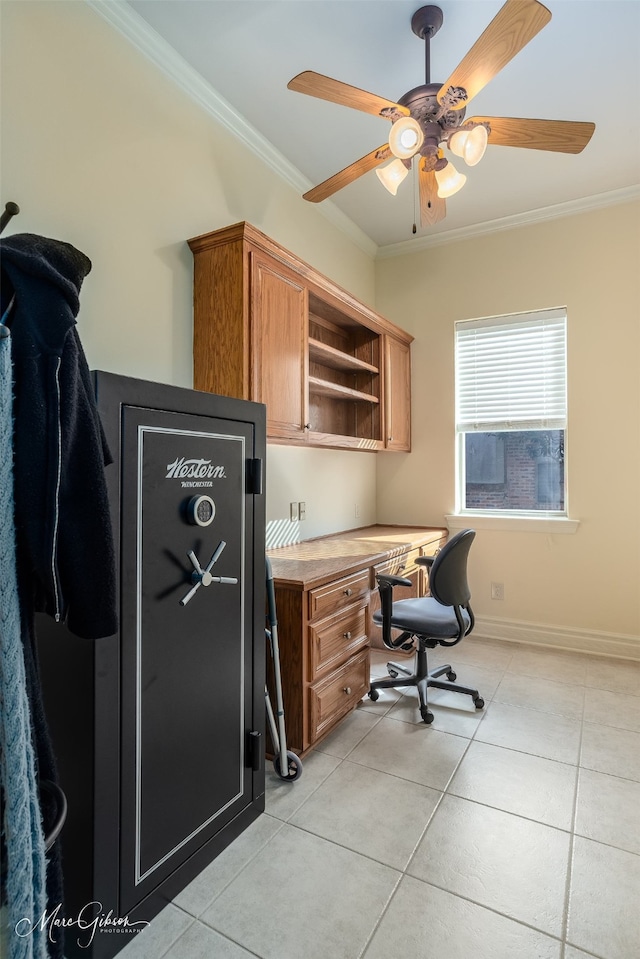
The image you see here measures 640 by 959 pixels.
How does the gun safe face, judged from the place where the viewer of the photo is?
facing the viewer and to the right of the viewer

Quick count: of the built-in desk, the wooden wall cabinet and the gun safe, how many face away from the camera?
0

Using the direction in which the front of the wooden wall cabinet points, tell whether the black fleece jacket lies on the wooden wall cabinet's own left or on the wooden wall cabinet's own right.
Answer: on the wooden wall cabinet's own right

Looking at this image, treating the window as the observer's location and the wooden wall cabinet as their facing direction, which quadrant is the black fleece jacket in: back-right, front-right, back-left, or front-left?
front-left

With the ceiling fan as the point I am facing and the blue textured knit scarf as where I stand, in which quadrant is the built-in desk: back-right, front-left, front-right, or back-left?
front-left

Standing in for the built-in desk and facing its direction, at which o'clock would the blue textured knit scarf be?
The blue textured knit scarf is roughly at 2 o'clock from the built-in desk.

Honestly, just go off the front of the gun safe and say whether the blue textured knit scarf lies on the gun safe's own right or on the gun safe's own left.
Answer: on the gun safe's own right

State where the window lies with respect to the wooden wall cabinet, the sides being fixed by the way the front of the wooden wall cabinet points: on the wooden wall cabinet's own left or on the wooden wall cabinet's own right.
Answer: on the wooden wall cabinet's own left

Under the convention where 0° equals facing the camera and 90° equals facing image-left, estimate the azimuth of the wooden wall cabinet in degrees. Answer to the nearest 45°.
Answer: approximately 315°

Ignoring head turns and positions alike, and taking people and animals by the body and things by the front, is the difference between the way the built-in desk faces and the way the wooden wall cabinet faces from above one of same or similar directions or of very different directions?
same or similar directions

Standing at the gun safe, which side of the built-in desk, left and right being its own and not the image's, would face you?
right

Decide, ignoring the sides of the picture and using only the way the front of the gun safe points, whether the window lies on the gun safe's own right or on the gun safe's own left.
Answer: on the gun safe's own left
